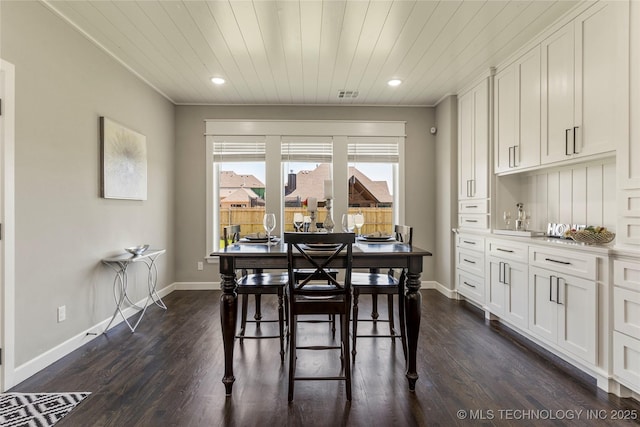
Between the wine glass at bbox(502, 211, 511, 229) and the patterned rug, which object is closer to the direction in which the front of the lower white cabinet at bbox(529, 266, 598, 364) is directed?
the patterned rug

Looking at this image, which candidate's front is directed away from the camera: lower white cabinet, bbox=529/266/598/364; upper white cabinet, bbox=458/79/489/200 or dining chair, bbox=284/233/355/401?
the dining chair

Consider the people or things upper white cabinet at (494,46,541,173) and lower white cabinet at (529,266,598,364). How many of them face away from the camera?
0

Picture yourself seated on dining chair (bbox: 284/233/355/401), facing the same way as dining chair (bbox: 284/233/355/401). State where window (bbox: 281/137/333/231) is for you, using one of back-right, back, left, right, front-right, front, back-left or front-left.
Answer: front

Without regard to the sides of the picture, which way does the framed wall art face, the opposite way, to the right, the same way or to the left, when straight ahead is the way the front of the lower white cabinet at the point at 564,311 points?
the opposite way

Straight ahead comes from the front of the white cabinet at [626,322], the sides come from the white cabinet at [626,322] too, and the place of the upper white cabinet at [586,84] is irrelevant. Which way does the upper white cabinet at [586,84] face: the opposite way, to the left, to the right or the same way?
the same way

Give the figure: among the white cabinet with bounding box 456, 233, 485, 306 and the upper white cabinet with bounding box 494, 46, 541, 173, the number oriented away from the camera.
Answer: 0

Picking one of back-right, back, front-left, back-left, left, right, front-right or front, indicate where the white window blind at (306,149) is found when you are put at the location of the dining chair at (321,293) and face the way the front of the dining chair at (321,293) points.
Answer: front

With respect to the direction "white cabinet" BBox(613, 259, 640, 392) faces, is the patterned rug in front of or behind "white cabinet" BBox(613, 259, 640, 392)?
in front

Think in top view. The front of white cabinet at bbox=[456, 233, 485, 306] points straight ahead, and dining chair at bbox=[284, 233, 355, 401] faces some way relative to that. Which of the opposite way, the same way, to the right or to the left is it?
to the right

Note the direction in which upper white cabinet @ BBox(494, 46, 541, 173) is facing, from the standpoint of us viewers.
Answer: facing the viewer and to the left of the viewer

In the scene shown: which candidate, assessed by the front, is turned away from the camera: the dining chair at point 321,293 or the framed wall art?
the dining chair

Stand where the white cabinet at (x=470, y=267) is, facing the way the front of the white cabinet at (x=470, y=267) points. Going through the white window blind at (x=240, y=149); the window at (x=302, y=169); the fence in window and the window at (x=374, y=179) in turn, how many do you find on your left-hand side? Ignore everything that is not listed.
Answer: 0

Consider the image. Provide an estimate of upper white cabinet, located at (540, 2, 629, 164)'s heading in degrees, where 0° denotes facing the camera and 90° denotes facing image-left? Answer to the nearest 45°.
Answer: approximately 45°

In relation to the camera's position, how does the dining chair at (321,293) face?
facing away from the viewer

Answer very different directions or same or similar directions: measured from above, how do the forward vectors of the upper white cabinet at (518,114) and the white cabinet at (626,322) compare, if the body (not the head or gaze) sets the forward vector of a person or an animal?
same or similar directions

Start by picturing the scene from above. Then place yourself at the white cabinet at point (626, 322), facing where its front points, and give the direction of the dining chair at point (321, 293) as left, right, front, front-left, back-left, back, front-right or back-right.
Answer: front

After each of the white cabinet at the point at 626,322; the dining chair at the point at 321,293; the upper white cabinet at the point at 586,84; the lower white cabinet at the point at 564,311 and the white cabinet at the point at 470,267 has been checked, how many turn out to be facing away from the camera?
1

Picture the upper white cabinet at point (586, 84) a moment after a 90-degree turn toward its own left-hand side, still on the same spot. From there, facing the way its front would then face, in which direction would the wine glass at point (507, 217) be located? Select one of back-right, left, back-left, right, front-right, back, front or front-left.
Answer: back
